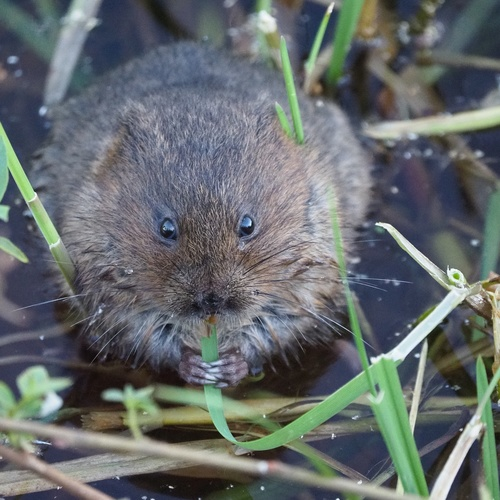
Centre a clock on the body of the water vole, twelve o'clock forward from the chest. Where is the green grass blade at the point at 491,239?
The green grass blade is roughly at 8 o'clock from the water vole.

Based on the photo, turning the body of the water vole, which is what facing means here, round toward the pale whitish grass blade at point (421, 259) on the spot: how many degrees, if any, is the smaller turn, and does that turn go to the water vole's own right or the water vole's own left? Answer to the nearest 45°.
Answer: approximately 45° to the water vole's own left

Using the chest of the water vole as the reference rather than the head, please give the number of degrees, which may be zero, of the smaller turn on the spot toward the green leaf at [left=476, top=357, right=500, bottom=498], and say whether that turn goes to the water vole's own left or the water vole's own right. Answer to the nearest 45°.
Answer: approximately 45° to the water vole's own left

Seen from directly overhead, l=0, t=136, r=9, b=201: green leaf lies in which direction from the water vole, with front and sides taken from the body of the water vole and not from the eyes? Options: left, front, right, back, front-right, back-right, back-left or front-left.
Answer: front-right

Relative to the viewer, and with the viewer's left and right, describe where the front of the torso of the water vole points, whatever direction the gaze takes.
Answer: facing the viewer

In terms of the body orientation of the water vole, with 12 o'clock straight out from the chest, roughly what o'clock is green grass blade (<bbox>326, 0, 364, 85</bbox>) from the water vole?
The green grass blade is roughly at 7 o'clock from the water vole.

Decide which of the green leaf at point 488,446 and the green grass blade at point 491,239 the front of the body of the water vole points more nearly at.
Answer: the green leaf
